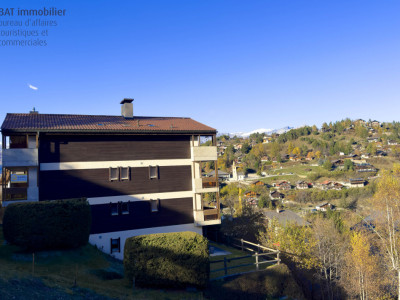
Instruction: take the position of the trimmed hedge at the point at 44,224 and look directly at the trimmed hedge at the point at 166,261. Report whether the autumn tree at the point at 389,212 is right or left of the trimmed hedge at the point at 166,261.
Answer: left

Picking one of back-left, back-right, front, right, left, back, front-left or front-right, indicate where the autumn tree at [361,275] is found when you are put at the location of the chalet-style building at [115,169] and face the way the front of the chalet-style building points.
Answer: front

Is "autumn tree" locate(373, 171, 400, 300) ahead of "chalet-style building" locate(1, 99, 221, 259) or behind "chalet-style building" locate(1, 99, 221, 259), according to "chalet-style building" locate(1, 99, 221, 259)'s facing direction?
ahead

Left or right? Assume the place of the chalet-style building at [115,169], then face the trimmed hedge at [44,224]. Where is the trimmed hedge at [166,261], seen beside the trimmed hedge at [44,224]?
left
